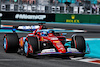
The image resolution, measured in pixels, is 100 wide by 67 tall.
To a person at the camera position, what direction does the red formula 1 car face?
facing the viewer and to the right of the viewer
